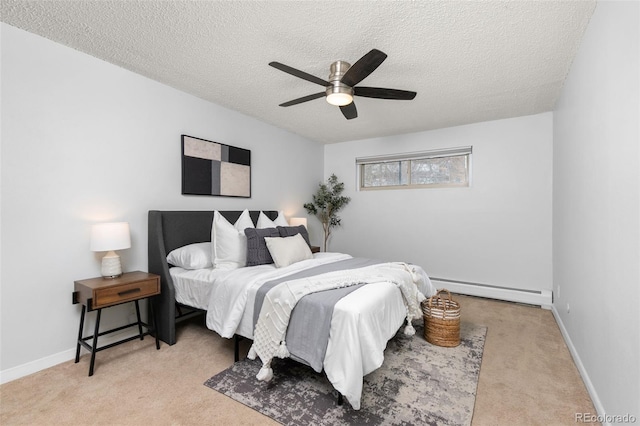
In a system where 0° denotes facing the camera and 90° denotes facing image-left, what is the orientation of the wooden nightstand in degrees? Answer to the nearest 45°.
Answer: approximately 315°

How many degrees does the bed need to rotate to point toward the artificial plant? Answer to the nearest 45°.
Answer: approximately 135° to its left

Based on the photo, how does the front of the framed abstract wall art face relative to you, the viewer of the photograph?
facing the viewer and to the right of the viewer

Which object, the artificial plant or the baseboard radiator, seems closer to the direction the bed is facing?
the baseboard radiator

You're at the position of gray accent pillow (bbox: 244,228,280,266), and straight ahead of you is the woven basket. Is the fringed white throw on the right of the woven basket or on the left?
right

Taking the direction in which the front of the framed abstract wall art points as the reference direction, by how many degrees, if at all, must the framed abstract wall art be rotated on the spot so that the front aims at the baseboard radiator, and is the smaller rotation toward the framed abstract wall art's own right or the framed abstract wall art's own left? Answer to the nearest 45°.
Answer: approximately 45° to the framed abstract wall art's own left

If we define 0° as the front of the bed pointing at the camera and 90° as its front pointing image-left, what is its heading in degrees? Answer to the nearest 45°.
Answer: approximately 315°

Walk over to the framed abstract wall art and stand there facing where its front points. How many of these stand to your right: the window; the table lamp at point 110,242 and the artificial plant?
1

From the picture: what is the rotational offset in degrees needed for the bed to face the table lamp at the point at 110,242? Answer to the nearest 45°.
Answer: approximately 135° to its right
